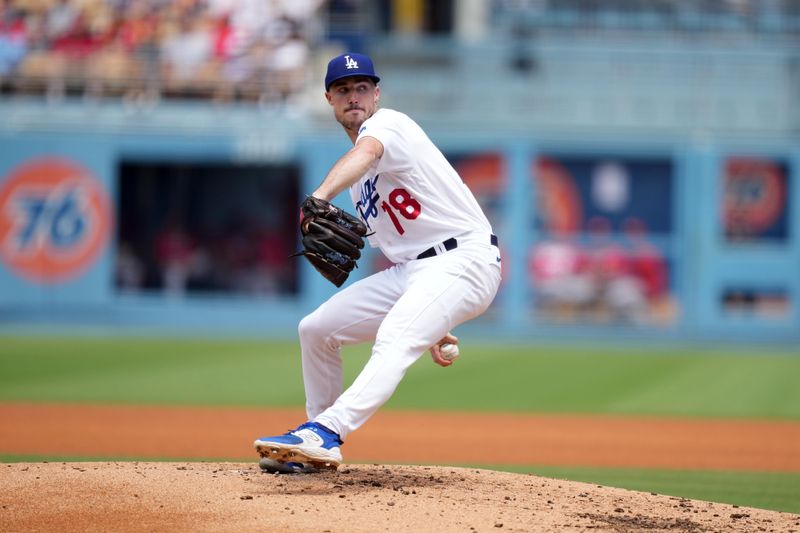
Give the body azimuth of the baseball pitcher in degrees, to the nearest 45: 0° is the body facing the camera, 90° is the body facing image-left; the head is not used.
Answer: approximately 45°

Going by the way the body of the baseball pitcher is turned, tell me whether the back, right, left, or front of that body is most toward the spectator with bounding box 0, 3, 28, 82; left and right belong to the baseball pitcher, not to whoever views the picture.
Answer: right
